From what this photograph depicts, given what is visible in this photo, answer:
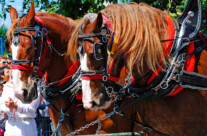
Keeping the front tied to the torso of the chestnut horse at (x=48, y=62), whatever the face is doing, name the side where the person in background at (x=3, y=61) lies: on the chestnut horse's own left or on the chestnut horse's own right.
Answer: on the chestnut horse's own right

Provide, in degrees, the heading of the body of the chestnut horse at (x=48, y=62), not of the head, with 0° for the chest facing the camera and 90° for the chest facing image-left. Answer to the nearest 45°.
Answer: approximately 45°

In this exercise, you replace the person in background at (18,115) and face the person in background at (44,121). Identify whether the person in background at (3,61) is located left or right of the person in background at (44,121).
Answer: left
